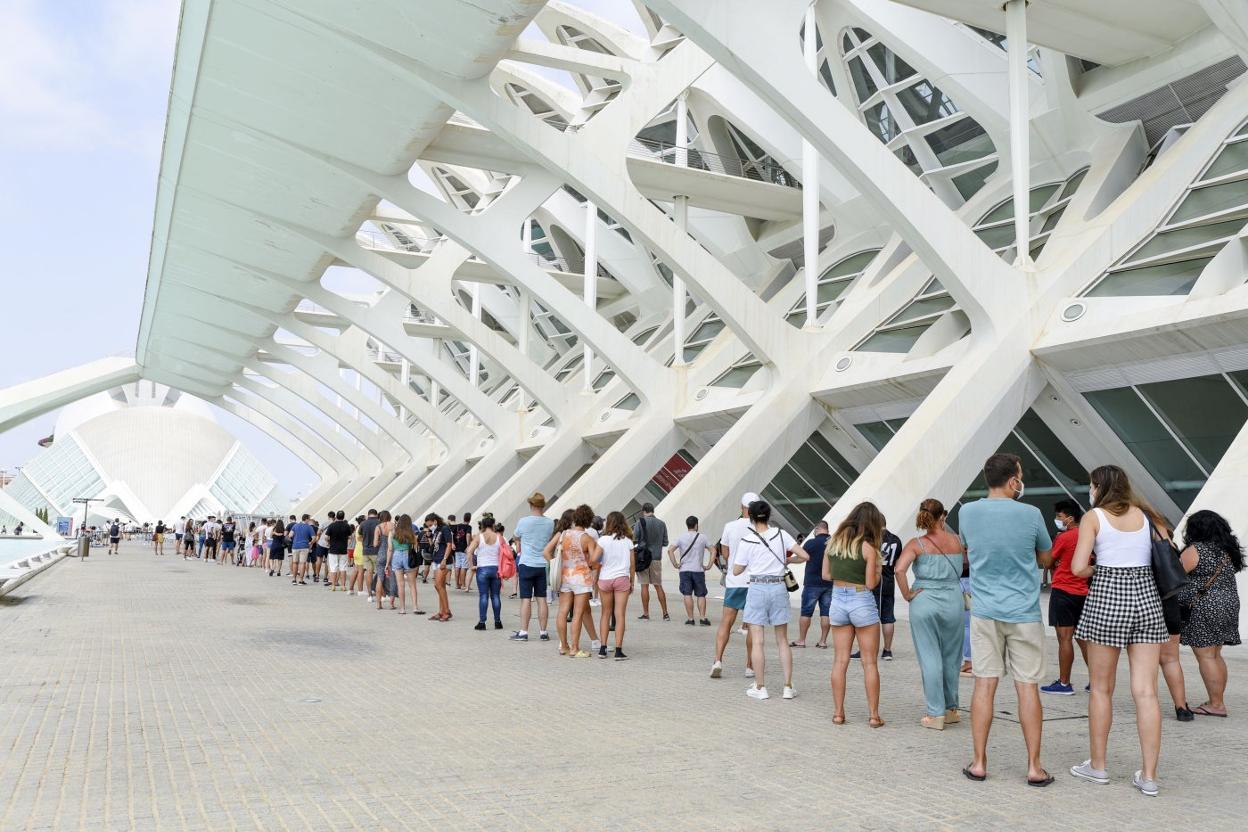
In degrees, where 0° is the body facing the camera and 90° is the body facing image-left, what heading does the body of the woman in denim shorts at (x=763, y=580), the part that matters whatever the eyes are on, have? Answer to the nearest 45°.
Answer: approximately 180°

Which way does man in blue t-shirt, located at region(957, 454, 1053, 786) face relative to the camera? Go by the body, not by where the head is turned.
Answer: away from the camera

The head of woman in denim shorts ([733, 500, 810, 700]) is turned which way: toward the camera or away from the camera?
away from the camera

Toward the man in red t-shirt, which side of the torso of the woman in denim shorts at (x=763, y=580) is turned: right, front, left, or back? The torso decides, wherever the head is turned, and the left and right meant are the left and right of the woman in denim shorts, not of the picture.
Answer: right

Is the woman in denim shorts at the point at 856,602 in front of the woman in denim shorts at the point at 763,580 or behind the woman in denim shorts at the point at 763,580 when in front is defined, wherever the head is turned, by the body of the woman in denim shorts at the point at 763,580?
behind

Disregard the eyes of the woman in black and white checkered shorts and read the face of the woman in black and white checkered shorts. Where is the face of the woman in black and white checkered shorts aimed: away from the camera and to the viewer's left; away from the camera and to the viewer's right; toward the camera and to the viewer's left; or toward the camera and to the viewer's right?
away from the camera and to the viewer's left

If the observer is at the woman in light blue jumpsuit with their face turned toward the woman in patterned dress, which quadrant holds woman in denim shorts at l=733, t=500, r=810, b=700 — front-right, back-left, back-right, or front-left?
back-left

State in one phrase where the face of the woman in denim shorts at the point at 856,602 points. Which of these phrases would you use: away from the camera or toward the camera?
away from the camera

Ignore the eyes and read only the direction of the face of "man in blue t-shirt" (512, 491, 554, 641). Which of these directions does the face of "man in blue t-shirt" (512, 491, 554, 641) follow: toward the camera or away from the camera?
away from the camera

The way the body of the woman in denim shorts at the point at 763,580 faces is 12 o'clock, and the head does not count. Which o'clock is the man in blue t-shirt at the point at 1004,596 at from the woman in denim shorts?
The man in blue t-shirt is roughly at 5 o'clock from the woman in denim shorts.

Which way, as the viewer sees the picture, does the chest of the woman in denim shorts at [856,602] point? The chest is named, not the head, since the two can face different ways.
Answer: away from the camera
